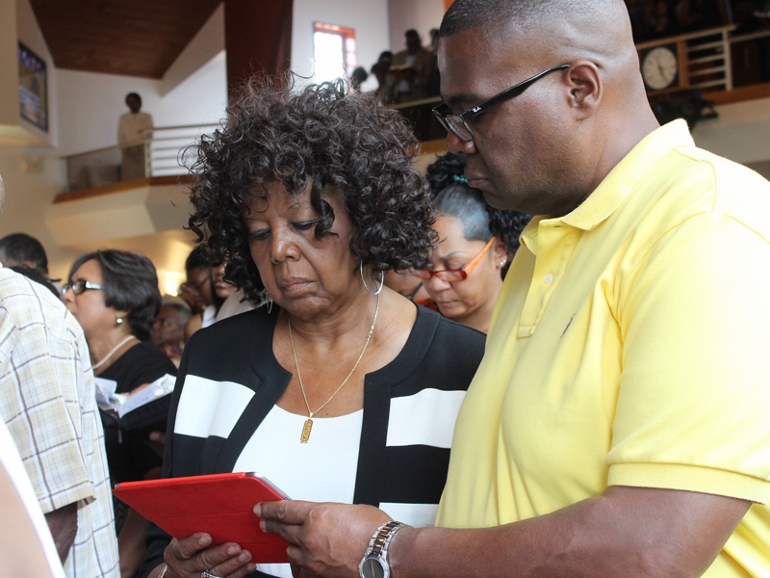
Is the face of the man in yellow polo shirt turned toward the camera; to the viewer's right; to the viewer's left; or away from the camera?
to the viewer's left

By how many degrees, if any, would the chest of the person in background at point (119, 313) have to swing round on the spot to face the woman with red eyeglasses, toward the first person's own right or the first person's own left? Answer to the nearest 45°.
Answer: approximately 135° to the first person's own left

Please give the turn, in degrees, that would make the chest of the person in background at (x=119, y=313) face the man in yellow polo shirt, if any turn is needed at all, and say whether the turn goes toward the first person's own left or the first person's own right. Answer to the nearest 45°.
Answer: approximately 90° to the first person's own left
